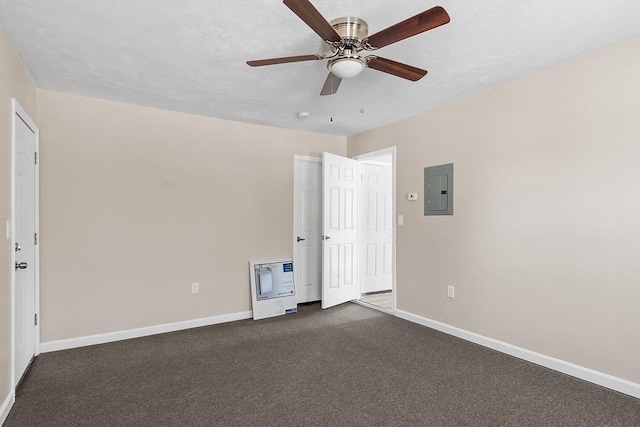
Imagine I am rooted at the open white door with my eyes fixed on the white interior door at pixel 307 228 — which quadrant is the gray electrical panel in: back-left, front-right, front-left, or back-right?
back-left

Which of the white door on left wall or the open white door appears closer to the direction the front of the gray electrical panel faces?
the white door on left wall

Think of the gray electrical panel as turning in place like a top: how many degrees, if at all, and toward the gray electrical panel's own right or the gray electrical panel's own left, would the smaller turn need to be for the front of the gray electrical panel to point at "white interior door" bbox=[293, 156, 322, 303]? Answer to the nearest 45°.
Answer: approximately 45° to the gray electrical panel's own right

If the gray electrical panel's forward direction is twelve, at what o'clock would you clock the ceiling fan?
The ceiling fan is roughly at 11 o'clock from the gray electrical panel.

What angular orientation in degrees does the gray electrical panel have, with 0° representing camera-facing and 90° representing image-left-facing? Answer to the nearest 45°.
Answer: approximately 45°

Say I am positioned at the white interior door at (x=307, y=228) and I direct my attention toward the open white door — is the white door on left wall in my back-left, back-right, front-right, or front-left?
back-right

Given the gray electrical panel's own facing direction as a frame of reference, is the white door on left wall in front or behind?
in front

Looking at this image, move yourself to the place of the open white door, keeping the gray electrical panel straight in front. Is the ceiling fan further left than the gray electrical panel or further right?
right
